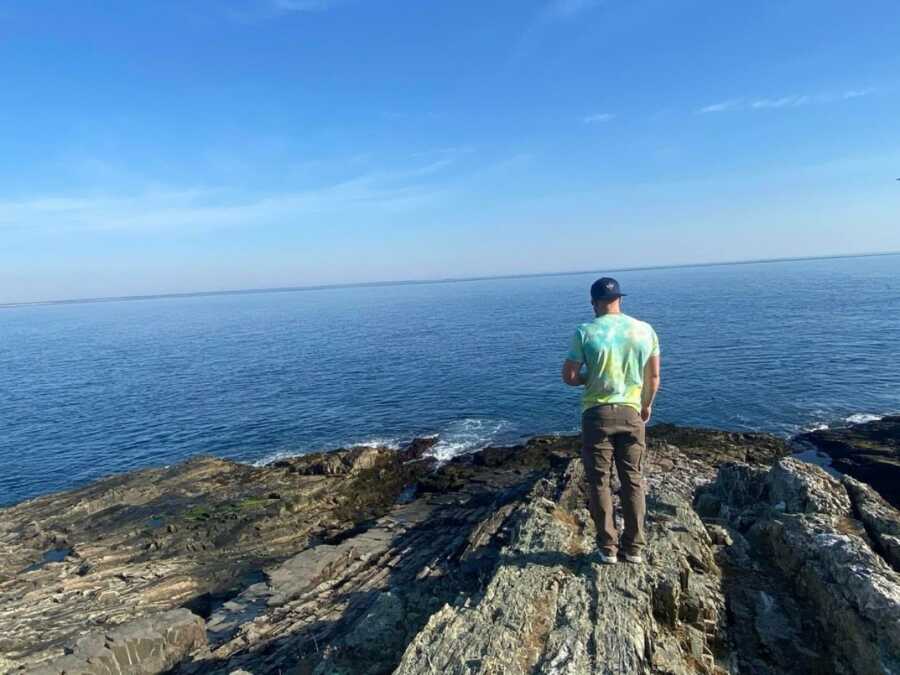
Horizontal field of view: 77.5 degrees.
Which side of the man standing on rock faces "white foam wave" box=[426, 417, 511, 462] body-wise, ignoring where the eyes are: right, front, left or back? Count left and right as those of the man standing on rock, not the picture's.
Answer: front

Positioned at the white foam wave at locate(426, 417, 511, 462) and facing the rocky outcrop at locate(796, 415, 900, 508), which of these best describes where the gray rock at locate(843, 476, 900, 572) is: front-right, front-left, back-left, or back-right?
front-right

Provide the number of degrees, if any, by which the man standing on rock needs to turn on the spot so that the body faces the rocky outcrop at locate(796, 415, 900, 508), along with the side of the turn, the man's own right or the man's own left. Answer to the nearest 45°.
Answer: approximately 45° to the man's own right

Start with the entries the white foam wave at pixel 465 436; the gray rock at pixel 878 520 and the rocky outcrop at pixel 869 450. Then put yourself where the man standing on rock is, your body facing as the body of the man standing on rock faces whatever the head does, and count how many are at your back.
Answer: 0

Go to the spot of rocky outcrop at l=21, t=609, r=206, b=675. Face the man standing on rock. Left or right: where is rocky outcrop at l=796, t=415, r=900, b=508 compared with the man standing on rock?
left

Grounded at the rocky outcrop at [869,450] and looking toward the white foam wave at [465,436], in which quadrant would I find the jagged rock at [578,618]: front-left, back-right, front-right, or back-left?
front-left

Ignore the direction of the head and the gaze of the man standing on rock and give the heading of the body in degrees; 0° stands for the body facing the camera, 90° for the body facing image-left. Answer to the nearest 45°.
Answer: approximately 180°

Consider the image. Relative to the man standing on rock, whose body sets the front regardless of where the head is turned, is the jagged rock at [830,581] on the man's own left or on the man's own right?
on the man's own right

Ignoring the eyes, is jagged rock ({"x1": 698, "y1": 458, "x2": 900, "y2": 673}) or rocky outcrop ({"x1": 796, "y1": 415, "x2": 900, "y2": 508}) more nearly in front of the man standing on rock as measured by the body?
the rocky outcrop
